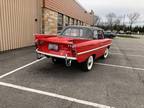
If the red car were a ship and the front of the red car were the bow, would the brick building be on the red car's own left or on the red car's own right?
on the red car's own left

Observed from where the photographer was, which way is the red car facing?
facing away from the viewer and to the right of the viewer
